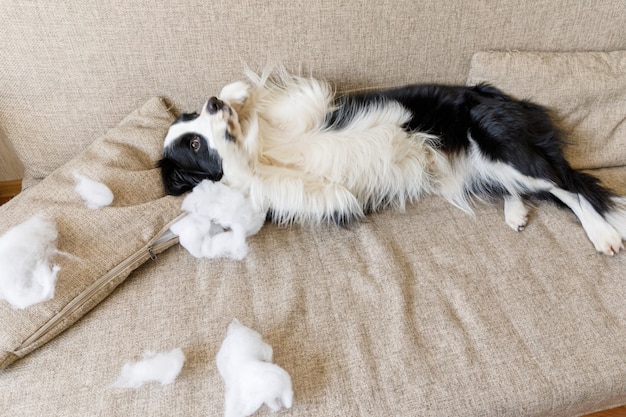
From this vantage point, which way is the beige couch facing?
toward the camera

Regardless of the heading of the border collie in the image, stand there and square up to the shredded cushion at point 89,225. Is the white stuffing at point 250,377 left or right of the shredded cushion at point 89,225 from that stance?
left

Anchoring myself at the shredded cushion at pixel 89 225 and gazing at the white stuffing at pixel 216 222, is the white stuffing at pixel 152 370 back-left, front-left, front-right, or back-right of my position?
front-right
